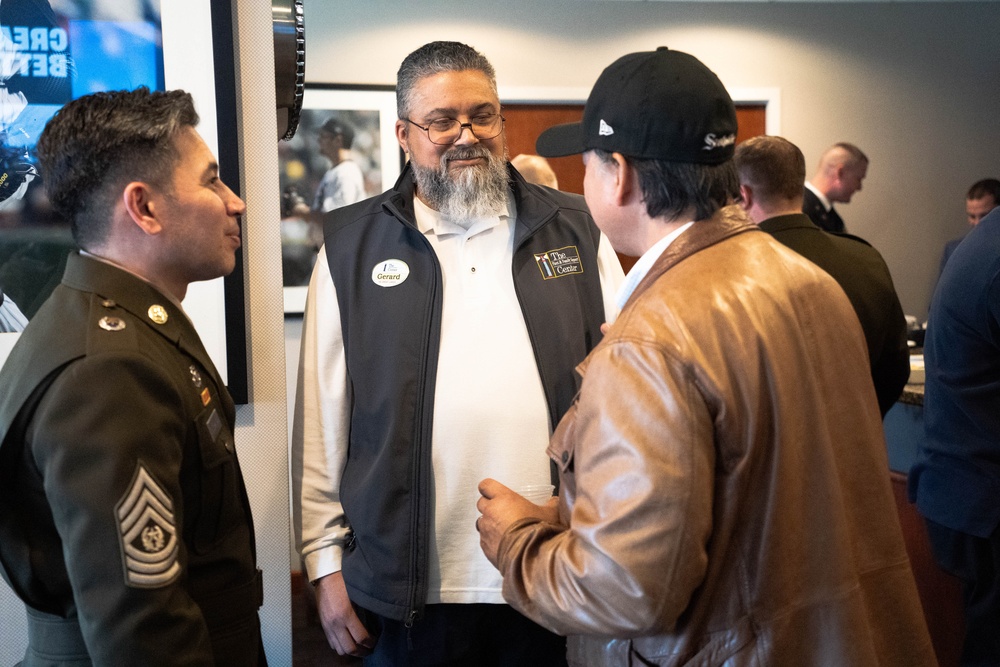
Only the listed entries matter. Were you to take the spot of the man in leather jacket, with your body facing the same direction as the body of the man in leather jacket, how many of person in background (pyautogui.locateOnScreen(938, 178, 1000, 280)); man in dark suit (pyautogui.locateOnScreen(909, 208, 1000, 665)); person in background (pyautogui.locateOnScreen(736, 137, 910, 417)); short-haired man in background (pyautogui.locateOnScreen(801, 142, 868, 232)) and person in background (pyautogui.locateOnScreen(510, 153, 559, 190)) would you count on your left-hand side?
0

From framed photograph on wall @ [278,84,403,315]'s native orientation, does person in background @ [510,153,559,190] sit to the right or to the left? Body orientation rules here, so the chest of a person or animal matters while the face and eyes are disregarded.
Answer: on its left

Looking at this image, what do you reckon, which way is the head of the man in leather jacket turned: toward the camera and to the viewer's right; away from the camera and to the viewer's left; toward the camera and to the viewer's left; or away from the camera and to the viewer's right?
away from the camera and to the viewer's left

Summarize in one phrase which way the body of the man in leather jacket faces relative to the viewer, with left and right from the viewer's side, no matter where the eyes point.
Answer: facing away from the viewer and to the left of the viewer

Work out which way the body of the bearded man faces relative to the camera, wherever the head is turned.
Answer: toward the camera

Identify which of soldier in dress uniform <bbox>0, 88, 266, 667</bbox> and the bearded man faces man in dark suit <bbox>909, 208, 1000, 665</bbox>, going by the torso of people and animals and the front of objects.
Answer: the soldier in dress uniform

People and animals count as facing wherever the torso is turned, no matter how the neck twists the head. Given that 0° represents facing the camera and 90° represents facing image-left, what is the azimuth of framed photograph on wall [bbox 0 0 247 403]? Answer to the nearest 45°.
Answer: approximately 0°

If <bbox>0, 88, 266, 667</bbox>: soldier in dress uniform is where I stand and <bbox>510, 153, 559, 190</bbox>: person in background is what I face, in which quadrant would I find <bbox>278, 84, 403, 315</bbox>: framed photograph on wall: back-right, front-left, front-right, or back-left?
front-left

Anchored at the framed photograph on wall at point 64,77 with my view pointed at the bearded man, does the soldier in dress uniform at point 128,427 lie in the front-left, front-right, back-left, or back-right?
front-right

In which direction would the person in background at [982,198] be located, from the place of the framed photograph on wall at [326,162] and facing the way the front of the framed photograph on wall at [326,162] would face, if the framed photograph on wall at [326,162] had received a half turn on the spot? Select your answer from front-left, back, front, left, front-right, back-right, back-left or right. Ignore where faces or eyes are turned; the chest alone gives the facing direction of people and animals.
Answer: right

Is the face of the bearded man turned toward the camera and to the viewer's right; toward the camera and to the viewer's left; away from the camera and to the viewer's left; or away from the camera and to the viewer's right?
toward the camera and to the viewer's right

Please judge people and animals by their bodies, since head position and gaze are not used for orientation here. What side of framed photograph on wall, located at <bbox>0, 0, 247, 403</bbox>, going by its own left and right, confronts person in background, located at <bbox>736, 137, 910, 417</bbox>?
left

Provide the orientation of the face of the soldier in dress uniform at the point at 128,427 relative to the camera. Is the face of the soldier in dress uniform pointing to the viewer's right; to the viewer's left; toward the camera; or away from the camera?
to the viewer's right

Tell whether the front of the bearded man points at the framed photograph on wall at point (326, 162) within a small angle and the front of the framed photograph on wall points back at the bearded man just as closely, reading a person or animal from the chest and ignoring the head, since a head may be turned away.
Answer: no

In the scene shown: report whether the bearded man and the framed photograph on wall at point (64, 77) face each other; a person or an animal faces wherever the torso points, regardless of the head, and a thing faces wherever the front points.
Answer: no

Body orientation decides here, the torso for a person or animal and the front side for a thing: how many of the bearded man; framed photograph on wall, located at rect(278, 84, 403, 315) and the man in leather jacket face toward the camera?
2

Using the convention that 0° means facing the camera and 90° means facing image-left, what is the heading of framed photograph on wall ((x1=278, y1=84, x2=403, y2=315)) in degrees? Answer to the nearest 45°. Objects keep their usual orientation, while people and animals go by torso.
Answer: approximately 0°

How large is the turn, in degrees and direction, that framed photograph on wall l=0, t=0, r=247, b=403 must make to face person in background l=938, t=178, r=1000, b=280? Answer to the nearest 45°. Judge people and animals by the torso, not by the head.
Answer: approximately 135° to its left

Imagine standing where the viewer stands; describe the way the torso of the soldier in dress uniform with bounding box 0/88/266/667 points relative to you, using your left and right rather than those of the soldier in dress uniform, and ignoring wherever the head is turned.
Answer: facing to the right of the viewer

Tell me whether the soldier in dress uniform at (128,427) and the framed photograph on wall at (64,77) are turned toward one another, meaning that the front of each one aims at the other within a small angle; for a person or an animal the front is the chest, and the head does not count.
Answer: no

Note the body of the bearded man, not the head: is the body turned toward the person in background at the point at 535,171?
no
